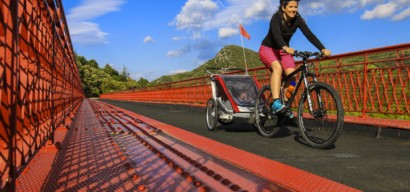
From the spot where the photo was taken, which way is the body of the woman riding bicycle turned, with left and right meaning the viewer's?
facing the viewer and to the right of the viewer

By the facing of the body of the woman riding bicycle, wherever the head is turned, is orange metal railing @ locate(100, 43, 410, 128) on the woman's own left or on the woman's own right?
on the woman's own left

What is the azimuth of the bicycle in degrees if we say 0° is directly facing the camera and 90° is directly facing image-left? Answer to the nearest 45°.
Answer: approximately 315°

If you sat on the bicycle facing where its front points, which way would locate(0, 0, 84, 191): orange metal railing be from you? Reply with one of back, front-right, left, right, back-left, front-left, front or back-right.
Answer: right

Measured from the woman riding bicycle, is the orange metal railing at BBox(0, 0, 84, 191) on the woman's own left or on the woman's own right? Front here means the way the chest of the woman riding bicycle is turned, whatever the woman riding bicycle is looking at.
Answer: on the woman's own right
